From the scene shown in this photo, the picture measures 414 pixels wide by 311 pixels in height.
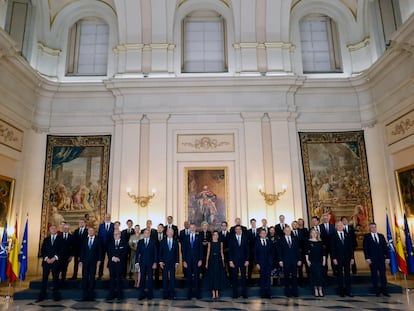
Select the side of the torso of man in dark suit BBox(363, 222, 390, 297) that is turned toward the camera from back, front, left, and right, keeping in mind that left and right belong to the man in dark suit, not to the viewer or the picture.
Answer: front

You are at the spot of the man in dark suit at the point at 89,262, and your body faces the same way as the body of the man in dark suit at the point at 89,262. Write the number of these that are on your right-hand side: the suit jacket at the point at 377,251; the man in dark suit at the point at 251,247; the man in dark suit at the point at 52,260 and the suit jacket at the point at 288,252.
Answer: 1

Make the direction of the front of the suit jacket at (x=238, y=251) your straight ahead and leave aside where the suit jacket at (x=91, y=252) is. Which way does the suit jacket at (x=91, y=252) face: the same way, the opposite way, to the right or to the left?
the same way

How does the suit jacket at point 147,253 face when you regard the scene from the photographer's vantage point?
facing the viewer

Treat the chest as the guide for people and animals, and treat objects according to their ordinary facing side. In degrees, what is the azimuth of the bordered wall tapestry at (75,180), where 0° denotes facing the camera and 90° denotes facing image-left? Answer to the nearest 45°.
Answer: approximately 0°

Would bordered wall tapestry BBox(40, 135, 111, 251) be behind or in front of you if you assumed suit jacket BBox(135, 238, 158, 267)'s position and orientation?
behind

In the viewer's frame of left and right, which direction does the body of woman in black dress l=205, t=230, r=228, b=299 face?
facing the viewer

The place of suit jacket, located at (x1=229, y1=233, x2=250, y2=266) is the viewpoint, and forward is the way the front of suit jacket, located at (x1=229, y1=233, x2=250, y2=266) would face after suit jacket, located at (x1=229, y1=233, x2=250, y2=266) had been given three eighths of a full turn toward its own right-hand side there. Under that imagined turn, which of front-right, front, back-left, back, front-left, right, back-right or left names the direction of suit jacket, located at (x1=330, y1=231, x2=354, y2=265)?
back-right

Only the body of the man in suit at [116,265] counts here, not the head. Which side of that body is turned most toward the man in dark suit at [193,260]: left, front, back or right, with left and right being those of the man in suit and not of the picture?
left

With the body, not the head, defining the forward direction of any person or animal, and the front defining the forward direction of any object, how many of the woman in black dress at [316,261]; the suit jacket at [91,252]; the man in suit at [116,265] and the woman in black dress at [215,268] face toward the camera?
4

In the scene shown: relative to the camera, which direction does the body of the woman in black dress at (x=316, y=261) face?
toward the camera

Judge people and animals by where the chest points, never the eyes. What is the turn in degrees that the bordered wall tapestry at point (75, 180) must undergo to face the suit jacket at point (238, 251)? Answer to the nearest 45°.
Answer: approximately 45° to its left

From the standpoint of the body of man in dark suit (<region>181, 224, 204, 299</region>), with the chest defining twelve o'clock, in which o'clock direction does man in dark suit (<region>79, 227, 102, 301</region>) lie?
man in dark suit (<region>79, 227, 102, 301</region>) is roughly at 3 o'clock from man in dark suit (<region>181, 224, 204, 299</region>).

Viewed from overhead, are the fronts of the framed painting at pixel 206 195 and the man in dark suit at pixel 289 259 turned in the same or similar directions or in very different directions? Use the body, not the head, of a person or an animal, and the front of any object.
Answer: same or similar directions

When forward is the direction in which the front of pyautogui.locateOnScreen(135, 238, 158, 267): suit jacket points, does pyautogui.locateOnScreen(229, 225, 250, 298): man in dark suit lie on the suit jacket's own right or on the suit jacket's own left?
on the suit jacket's own left

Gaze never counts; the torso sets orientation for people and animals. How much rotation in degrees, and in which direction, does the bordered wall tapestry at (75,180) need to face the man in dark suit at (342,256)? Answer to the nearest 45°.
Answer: approximately 45° to its left

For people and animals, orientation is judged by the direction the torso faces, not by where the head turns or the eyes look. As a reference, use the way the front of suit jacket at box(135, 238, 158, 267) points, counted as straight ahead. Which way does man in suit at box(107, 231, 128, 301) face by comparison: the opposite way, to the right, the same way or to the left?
the same way
